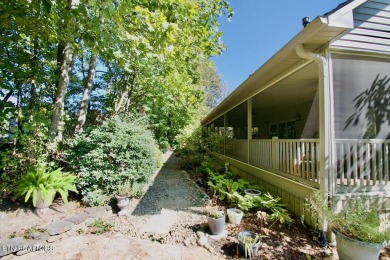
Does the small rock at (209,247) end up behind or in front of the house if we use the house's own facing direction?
in front

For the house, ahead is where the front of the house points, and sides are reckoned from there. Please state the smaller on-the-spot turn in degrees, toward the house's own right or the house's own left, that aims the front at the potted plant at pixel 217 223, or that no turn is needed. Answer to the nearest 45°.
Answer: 0° — it already faces it

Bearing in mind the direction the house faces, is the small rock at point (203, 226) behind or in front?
in front

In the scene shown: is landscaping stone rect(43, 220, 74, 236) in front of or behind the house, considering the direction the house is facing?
in front

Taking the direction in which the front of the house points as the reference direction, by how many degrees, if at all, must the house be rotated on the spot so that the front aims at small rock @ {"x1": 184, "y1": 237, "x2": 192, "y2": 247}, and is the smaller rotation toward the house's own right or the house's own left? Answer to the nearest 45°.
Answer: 0° — it already faces it

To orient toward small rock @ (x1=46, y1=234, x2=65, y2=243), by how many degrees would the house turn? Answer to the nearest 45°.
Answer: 0° — it already faces it

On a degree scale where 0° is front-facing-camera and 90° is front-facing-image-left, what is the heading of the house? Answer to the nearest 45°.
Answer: approximately 45°
